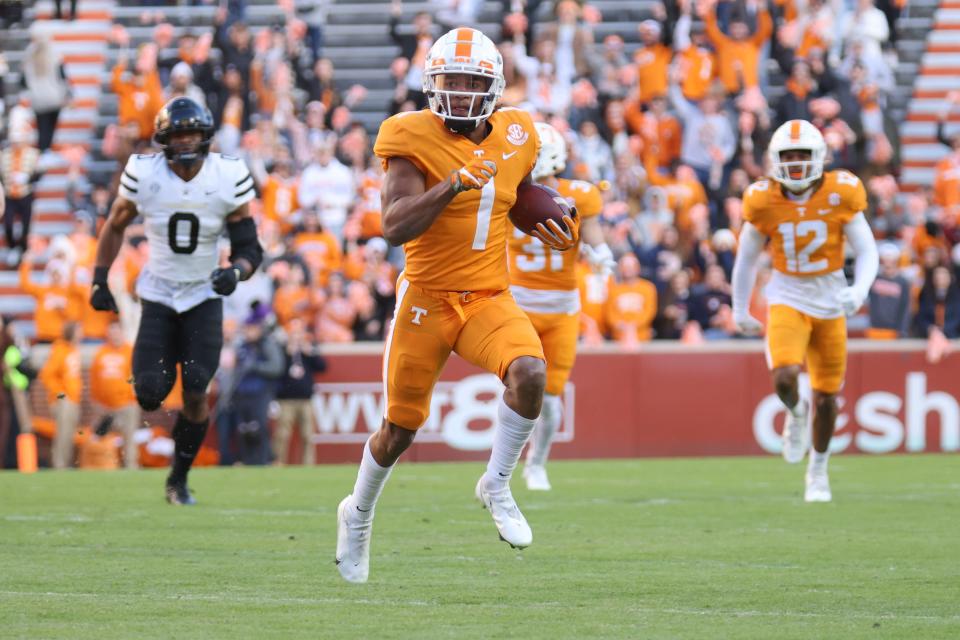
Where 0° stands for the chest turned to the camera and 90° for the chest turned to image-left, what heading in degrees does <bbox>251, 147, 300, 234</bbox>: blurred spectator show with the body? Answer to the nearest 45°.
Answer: approximately 0°

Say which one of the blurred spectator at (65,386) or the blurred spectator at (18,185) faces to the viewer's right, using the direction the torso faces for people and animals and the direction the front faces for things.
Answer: the blurred spectator at (65,386)

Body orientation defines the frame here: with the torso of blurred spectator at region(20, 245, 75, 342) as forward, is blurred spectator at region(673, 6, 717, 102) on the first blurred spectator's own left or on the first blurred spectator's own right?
on the first blurred spectator's own left

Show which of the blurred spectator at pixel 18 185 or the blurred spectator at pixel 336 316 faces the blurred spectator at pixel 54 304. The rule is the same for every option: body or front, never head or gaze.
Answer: the blurred spectator at pixel 18 185

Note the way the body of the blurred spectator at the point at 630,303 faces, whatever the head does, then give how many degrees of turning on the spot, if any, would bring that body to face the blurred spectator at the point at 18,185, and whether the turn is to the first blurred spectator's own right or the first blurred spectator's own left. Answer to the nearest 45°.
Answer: approximately 90° to the first blurred spectator's own right

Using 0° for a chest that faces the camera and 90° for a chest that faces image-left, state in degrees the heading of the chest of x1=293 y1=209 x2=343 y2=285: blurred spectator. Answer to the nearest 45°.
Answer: approximately 0°
